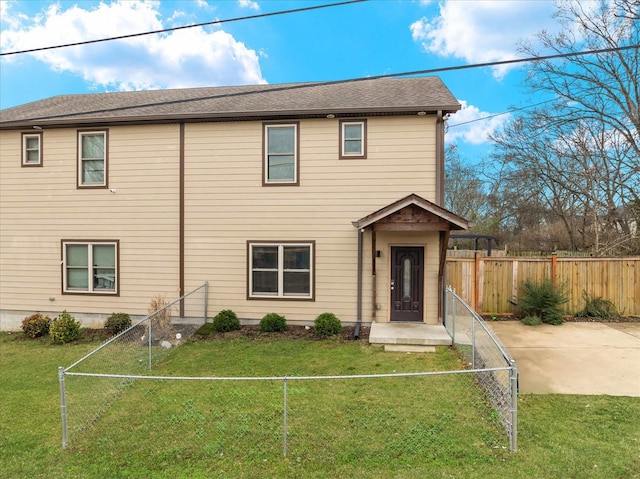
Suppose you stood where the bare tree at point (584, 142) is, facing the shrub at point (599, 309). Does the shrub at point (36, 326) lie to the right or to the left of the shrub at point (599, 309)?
right

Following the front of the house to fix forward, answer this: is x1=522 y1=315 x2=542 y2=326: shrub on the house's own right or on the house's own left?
on the house's own left

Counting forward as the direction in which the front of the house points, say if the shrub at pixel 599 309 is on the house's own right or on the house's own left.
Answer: on the house's own left

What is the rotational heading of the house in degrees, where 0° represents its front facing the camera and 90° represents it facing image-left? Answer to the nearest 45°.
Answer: approximately 0°

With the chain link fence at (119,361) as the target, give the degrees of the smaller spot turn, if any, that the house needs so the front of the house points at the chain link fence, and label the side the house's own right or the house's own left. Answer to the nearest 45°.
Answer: approximately 45° to the house's own right

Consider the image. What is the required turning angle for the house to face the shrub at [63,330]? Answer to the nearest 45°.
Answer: approximately 90° to its right

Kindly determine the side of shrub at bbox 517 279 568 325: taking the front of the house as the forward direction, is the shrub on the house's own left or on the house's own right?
on the house's own left

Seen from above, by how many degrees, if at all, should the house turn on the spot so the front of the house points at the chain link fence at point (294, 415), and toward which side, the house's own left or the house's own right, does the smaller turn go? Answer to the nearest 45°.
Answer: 0° — it already faces it
